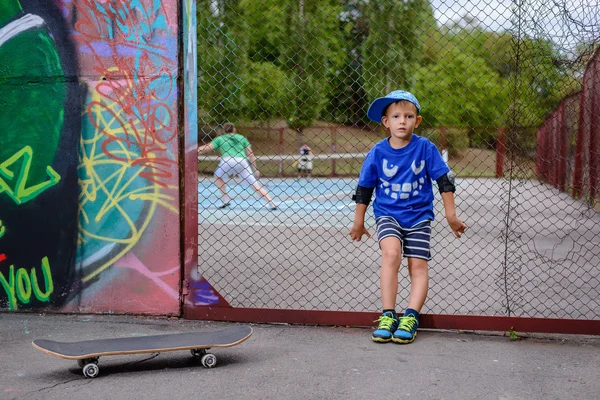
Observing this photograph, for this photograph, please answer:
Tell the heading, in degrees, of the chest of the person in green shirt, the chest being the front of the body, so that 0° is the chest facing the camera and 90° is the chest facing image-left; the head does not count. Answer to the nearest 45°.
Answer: approximately 180°

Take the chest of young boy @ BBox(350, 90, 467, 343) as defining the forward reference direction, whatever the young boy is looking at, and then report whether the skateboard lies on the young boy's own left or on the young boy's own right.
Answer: on the young boy's own right

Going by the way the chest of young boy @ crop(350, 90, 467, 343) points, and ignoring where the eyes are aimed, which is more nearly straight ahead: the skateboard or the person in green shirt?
the skateboard

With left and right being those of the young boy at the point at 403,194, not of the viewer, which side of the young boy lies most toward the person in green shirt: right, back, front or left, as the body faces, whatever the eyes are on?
back

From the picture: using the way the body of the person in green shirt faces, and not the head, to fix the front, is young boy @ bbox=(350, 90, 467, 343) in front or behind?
behind

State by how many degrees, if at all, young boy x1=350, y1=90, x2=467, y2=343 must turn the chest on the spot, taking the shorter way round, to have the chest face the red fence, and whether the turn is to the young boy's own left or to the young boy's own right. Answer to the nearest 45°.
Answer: approximately 135° to the young boy's own left

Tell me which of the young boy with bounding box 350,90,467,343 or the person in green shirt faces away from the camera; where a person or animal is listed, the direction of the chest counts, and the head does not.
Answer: the person in green shirt

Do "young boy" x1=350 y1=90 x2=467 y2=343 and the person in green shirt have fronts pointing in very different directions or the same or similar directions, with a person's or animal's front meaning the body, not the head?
very different directions

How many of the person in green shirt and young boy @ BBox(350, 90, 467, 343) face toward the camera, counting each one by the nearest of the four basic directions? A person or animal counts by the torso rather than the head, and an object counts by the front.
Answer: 1

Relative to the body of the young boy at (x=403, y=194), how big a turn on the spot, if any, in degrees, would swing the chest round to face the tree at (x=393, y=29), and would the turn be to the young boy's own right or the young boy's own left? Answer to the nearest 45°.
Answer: approximately 180°

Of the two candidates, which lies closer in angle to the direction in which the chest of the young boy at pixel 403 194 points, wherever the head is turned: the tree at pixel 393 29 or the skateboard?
the skateboard

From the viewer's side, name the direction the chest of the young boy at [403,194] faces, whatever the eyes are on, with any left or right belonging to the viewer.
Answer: facing the viewer

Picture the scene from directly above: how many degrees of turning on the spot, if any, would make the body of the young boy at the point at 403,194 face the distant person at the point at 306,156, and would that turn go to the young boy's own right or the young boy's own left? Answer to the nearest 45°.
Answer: approximately 180°

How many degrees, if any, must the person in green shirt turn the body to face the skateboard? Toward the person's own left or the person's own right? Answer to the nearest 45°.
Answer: approximately 180°
